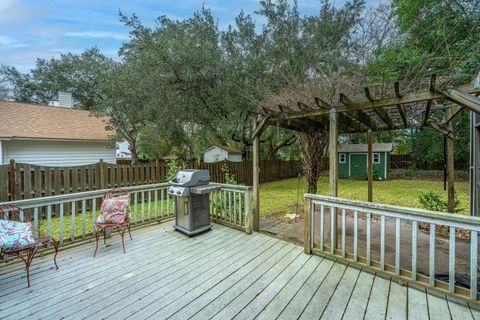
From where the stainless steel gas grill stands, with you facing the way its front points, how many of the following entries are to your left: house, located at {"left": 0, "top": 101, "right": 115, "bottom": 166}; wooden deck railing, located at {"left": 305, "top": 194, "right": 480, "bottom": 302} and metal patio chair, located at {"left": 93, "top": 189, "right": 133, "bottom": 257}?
1

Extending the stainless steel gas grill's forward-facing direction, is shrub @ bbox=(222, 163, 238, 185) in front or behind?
behind

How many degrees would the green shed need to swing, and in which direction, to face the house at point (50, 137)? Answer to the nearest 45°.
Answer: approximately 45° to its right

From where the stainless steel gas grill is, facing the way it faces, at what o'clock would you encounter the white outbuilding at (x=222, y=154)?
The white outbuilding is roughly at 5 o'clock from the stainless steel gas grill.

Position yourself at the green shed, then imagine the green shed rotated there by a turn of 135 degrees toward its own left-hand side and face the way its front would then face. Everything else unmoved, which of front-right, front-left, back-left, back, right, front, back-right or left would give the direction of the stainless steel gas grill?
back-right

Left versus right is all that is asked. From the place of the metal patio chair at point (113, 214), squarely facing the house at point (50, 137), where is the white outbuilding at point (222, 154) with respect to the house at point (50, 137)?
right

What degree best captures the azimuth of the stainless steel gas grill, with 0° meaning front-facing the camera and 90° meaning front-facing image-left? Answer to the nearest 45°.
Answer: approximately 45°

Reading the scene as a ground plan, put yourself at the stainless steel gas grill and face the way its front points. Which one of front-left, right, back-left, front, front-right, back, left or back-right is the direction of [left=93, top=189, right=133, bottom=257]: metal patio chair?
front-right

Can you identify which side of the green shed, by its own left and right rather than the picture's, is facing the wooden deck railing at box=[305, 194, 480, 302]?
front

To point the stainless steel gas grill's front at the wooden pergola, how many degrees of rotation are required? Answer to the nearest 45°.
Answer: approximately 135° to its left

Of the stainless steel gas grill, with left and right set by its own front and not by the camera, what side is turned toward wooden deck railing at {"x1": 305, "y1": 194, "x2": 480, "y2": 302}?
left

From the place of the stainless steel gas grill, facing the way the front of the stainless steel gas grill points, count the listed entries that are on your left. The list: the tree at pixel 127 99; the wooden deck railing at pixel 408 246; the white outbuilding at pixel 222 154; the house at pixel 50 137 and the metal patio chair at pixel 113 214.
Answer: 1

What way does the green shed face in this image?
toward the camera
